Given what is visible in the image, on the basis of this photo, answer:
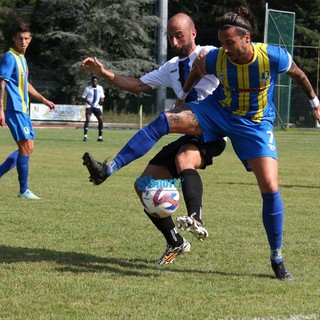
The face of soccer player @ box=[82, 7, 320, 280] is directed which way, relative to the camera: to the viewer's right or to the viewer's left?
to the viewer's left

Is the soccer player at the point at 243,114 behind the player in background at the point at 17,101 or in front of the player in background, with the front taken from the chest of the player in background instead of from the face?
in front

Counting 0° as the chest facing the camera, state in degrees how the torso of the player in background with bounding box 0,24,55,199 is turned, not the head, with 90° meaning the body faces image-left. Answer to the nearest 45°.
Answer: approximately 315°

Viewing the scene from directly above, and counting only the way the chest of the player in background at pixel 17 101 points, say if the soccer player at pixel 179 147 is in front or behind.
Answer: in front

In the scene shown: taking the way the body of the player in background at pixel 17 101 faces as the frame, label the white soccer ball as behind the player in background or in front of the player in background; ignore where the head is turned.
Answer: in front

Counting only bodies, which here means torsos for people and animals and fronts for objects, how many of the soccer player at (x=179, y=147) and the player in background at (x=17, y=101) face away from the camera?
0

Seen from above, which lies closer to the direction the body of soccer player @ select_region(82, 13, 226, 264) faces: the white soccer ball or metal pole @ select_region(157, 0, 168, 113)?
the white soccer ball

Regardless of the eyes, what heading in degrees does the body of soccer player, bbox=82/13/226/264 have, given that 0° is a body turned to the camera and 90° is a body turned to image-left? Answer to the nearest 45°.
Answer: approximately 45°

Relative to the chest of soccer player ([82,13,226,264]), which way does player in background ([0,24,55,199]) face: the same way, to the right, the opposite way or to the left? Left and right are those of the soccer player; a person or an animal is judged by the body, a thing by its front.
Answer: to the left

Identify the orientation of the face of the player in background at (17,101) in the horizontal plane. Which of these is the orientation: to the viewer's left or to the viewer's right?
to the viewer's right

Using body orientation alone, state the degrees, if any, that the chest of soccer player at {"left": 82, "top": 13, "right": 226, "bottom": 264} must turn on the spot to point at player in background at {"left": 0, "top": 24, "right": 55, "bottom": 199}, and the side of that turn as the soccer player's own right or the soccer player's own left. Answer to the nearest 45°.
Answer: approximately 90° to the soccer player's own right

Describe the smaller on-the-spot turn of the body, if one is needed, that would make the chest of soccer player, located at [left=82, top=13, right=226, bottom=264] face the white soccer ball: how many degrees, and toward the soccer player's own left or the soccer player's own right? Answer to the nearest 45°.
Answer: approximately 45° to the soccer player's own left
